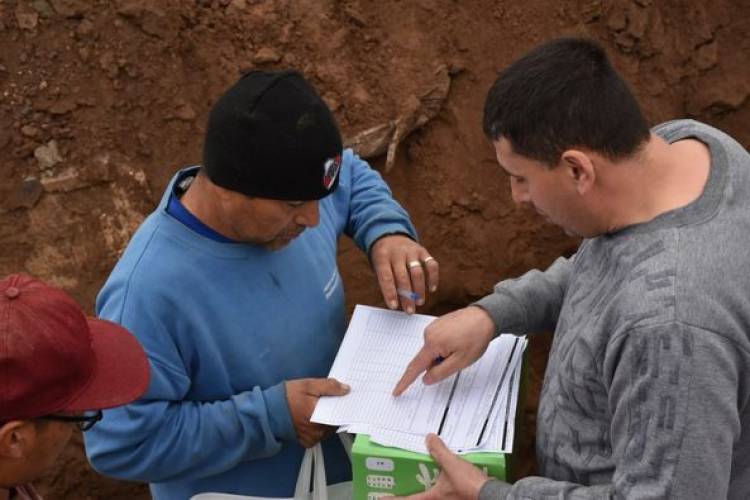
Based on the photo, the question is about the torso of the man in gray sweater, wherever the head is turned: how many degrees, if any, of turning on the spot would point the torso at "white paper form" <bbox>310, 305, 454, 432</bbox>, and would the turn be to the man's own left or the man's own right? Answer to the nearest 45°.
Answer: approximately 45° to the man's own right

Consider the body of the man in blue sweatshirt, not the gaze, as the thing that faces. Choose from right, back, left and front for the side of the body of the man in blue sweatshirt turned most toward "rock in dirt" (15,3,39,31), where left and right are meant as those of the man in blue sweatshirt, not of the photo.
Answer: back

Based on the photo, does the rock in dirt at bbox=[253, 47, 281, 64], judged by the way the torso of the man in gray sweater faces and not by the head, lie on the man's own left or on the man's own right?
on the man's own right

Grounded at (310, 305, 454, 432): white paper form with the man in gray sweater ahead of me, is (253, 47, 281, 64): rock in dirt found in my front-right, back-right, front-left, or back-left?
back-left

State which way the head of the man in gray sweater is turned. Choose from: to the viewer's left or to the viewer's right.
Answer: to the viewer's left

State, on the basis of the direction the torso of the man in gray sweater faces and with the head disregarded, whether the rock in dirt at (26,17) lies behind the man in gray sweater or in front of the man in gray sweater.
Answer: in front

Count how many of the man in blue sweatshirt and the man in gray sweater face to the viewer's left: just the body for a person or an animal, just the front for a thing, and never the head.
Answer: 1

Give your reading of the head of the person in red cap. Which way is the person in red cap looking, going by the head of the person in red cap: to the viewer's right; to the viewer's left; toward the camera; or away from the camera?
to the viewer's right

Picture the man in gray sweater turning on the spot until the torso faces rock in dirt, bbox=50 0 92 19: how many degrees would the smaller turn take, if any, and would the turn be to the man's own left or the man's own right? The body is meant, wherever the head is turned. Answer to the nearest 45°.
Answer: approximately 45° to the man's own right

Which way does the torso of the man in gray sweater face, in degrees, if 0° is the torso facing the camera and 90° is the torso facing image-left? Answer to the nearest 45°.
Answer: approximately 90°

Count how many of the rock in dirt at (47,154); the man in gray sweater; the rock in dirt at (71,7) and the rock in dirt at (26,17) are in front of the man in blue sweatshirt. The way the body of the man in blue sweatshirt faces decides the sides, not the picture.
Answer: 1

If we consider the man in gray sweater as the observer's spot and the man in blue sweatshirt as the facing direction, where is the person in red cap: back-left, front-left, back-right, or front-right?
front-left

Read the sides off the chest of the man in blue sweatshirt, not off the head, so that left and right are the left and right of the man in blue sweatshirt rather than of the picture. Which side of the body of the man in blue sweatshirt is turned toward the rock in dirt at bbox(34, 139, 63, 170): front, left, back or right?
back

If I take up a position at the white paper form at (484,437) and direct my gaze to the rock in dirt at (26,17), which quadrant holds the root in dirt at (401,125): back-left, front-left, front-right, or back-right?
front-right

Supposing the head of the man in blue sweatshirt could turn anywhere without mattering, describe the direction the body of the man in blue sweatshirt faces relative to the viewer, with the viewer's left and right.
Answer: facing the viewer and to the right of the viewer
